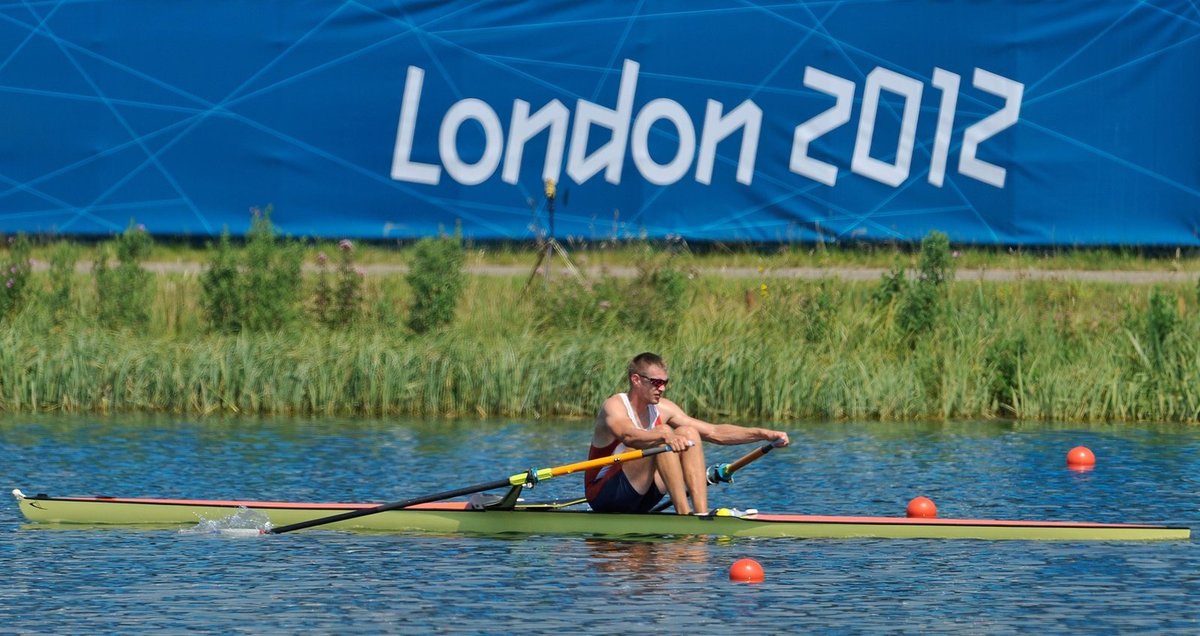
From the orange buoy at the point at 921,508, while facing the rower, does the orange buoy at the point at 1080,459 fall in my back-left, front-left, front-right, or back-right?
back-right

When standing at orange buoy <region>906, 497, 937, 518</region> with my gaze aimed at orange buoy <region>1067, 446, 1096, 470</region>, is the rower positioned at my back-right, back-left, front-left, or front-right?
back-left

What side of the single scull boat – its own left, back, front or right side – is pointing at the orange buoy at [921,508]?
back

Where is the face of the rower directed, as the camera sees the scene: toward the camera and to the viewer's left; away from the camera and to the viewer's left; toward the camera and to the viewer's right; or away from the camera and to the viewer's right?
toward the camera and to the viewer's right

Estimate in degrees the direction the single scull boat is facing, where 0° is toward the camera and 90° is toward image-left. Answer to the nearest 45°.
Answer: approximately 90°

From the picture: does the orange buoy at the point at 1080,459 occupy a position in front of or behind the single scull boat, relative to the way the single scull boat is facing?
behind
